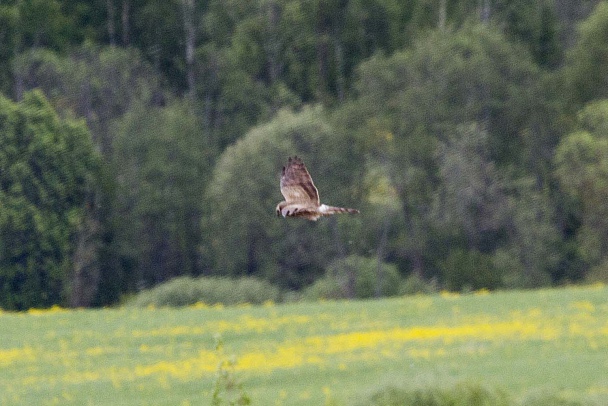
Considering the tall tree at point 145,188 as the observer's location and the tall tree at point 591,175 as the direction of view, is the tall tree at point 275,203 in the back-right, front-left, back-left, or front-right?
front-right

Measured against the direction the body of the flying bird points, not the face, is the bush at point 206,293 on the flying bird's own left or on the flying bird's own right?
on the flying bird's own right

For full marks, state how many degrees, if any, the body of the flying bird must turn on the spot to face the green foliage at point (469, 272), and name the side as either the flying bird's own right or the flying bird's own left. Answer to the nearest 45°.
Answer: approximately 90° to the flying bird's own right

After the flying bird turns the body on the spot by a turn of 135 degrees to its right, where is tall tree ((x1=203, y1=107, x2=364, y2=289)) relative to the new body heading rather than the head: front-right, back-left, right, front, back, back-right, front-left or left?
front-left

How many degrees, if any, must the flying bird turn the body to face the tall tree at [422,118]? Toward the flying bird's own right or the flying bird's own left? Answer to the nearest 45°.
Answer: approximately 90° to the flying bird's own right

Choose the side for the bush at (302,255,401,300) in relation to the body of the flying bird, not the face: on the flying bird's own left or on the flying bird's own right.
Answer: on the flying bird's own right

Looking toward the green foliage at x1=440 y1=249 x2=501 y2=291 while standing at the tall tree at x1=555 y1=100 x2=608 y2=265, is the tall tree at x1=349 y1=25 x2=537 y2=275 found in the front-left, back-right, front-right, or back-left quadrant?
front-right

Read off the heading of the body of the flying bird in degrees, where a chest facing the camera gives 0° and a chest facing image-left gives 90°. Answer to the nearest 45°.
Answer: approximately 90°

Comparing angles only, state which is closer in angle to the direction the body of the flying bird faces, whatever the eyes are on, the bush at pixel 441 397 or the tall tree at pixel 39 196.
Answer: the tall tree

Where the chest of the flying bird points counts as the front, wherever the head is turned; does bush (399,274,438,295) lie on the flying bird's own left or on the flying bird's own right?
on the flying bird's own right
